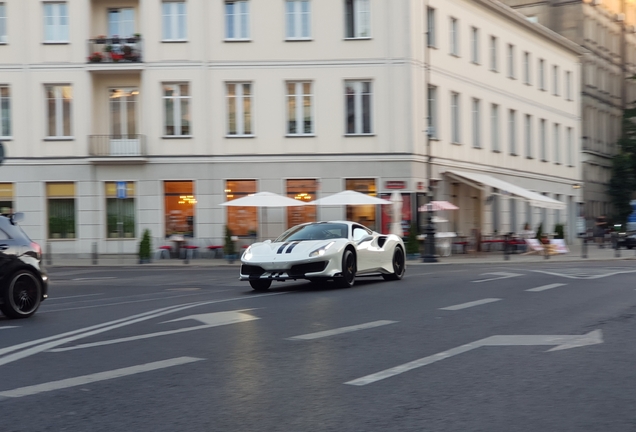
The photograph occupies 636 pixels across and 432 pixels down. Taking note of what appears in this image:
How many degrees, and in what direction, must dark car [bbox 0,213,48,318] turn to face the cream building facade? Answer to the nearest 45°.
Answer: approximately 135° to its right

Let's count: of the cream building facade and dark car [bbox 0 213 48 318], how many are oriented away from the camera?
0

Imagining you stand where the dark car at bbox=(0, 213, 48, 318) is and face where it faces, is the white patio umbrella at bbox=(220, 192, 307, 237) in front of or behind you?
behind

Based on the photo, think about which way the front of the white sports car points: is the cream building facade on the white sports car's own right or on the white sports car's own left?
on the white sports car's own right

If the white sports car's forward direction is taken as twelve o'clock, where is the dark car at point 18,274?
The dark car is roughly at 12 o'clock from the white sports car.

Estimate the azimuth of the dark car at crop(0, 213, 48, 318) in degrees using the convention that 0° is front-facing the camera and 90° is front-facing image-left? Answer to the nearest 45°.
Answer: approximately 45°

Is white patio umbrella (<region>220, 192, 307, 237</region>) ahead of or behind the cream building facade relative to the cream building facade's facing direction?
ahead

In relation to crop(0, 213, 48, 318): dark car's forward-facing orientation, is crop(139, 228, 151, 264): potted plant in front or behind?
behind

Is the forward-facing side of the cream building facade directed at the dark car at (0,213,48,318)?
yes

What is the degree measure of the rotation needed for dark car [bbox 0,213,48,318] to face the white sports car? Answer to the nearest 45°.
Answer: approximately 180°

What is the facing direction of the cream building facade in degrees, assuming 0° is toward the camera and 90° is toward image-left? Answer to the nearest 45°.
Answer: approximately 0°
